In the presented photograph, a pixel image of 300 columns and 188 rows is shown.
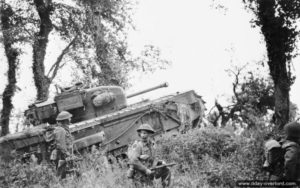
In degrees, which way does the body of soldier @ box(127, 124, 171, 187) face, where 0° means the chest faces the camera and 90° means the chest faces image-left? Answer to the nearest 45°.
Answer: approximately 315°

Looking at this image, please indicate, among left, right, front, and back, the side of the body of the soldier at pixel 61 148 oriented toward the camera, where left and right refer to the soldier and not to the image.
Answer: right

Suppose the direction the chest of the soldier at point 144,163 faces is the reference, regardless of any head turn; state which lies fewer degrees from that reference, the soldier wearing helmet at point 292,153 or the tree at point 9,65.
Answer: the soldier wearing helmet

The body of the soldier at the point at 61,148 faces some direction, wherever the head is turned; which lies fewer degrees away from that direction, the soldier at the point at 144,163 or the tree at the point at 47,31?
the soldier

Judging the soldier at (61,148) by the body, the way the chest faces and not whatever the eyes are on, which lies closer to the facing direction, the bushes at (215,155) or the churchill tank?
the bushes

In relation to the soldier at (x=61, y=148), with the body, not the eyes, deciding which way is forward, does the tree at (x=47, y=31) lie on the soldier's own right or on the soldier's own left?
on the soldier's own left
